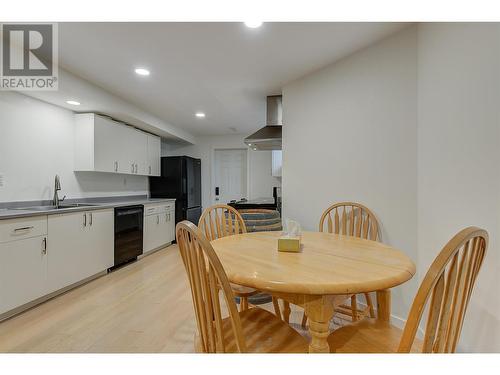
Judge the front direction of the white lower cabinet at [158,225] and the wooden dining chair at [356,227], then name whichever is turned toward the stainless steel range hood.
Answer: the white lower cabinet

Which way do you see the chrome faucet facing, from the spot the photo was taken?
facing the viewer and to the right of the viewer

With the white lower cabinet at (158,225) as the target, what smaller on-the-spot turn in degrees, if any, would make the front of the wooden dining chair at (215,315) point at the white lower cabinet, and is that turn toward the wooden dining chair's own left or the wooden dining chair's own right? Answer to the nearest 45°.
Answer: approximately 45° to the wooden dining chair's own left

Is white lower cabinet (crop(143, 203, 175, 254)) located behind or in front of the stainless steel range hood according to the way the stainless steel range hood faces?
in front

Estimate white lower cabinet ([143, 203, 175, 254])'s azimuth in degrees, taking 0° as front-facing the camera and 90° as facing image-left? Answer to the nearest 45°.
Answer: approximately 315°

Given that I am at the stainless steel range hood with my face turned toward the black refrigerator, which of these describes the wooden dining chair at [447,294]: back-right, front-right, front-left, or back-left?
back-left

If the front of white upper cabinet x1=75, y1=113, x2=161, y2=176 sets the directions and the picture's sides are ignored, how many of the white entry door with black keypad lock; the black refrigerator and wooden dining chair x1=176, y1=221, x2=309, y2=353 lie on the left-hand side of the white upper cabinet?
2

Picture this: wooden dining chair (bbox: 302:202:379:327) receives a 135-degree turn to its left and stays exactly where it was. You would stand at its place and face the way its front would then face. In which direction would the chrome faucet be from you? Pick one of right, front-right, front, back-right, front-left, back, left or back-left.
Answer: back

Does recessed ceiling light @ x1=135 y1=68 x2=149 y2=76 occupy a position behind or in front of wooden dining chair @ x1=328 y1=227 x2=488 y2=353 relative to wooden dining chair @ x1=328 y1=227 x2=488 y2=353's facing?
in front

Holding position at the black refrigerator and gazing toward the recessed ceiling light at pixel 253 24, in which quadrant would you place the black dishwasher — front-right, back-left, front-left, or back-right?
front-right

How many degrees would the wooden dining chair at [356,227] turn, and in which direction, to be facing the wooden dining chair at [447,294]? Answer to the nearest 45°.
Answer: approximately 45° to its left

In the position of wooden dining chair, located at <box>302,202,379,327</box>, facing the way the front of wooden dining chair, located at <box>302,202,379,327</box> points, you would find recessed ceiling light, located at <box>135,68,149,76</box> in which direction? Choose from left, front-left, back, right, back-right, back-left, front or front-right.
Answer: front-right
